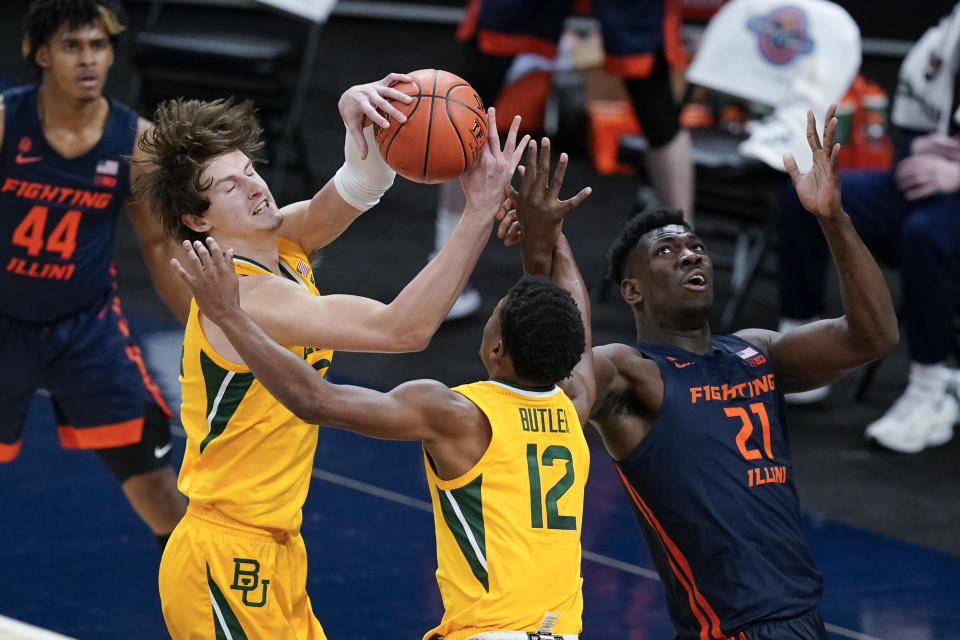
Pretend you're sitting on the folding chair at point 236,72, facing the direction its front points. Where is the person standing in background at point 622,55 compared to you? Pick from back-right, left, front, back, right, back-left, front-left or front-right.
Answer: left

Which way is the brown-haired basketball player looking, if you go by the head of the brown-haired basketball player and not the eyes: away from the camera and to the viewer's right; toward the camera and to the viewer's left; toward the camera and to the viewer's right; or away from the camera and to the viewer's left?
toward the camera and to the viewer's right

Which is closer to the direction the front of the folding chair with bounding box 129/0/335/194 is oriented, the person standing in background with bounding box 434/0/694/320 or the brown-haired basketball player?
the brown-haired basketball player

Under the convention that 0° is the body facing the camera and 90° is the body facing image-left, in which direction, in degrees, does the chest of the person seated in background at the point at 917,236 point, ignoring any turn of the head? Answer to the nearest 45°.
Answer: approximately 45°

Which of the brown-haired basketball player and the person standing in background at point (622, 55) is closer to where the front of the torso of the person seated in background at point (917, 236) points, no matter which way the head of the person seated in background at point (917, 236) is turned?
the brown-haired basketball player

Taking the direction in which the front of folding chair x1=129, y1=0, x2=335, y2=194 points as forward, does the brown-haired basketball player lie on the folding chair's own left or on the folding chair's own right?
on the folding chair's own left

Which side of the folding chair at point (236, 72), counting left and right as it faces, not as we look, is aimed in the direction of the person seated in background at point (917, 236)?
left

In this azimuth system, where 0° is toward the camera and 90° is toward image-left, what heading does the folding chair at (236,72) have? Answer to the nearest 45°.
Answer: approximately 45°

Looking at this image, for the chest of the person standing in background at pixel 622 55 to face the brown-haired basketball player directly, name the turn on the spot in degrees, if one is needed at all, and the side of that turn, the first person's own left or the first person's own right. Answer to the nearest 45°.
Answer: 0° — they already face them

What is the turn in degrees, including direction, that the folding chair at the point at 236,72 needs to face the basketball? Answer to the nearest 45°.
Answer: approximately 45° to its left

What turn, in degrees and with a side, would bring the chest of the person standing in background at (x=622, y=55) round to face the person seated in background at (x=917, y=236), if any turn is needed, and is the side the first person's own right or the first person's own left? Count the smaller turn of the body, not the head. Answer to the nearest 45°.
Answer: approximately 45° to the first person's own left

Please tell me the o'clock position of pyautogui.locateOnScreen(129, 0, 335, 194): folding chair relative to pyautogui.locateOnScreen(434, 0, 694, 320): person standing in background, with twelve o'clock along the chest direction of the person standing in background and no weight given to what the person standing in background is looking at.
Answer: The folding chair is roughly at 4 o'clock from the person standing in background.

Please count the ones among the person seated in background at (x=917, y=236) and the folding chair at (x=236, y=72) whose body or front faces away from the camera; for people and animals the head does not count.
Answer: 0

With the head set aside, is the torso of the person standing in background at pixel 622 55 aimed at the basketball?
yes

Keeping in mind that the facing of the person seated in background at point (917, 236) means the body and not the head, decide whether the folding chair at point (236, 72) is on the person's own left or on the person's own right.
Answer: on the person's own right
